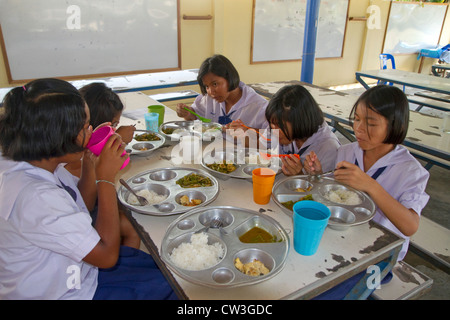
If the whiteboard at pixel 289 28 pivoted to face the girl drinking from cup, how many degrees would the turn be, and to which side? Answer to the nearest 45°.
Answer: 0° — it already faces them

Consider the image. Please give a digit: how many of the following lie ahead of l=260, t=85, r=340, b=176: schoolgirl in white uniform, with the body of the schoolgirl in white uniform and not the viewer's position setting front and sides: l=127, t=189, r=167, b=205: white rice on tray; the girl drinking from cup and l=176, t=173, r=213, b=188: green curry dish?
3

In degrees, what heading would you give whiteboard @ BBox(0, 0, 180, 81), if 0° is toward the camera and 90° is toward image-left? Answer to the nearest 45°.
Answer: approximately 0°

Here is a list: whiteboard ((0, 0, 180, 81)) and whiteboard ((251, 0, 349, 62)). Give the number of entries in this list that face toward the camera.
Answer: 2

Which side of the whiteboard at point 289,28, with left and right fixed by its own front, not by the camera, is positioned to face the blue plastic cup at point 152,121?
front

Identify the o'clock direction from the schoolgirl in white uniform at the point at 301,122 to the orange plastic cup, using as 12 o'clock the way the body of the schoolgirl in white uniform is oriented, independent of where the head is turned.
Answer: The orange plastic cup is roughly at 11 o'clock from the schoolgirl in white uniform.

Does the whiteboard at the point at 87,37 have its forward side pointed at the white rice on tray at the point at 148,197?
yes

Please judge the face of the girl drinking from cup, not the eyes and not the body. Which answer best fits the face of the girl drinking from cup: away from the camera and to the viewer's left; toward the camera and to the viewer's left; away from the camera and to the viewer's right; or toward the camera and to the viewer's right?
away from the camera and to the viewer's right

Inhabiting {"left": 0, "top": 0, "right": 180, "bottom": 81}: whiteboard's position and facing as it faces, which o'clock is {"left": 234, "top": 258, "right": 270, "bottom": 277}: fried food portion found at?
The fried food portion is roughly at 12 o'clock from the whiteboard.

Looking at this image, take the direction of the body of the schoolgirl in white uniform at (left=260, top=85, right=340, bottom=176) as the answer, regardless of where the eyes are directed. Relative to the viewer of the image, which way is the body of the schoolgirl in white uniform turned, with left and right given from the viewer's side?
facing the viewer and to the left of the viewer

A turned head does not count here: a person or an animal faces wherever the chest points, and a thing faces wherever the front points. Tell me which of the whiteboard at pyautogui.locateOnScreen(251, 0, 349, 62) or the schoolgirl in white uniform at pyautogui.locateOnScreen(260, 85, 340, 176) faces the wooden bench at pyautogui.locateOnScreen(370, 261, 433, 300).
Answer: the whiteboard

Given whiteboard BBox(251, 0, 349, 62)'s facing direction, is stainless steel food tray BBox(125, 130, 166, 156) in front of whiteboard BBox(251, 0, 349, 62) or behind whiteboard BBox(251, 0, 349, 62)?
in front

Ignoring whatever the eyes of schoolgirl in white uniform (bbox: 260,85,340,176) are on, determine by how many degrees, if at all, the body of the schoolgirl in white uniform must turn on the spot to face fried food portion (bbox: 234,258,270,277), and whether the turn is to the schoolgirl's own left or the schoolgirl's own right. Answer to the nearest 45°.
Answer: approximately 45° to the schoolgirl's own left

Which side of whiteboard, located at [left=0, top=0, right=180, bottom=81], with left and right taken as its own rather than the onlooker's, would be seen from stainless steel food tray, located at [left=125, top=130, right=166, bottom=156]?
front

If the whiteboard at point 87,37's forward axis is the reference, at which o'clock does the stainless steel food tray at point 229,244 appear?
The stainless steel food tray is roughly at 12 o'clock from the whiteboard.
